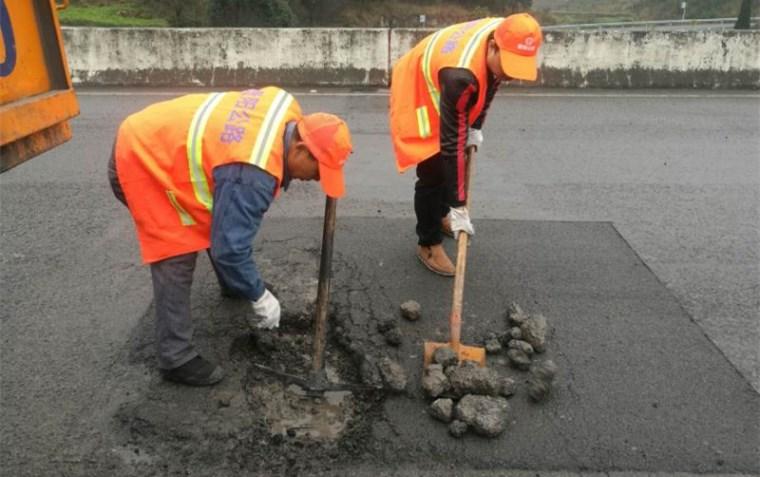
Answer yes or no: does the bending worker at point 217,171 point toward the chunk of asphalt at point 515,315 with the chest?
yes

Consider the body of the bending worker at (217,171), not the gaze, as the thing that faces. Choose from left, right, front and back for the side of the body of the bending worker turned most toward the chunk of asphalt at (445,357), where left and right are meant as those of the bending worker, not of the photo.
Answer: front

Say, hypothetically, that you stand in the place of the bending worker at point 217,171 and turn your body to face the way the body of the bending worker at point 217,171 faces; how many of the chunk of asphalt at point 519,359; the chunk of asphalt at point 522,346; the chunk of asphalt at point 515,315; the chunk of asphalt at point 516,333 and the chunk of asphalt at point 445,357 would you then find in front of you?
5

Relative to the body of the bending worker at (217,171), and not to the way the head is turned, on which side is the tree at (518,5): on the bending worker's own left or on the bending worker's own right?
on the bending worker's own left

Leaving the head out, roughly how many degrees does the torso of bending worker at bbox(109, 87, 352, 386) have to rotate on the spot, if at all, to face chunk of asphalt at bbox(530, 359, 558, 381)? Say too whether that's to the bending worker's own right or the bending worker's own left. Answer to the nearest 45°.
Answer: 0° — they already face it

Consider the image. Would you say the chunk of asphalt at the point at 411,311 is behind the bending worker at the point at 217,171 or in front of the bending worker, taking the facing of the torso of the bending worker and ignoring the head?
in front

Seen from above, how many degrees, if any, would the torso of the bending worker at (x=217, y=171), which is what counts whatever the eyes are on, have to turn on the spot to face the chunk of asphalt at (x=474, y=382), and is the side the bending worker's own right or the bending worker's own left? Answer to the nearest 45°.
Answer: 0° — they already face it

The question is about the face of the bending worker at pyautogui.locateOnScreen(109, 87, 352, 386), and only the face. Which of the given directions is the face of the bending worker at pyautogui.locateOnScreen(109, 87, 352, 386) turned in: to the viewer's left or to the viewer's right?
to the viewer's right

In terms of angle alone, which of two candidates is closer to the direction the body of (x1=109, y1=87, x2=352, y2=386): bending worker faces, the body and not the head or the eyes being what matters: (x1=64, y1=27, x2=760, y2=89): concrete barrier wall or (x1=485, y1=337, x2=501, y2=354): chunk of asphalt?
the chunk of asphalt

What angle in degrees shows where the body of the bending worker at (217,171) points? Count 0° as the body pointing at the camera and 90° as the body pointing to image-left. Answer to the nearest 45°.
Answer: approximately 270°

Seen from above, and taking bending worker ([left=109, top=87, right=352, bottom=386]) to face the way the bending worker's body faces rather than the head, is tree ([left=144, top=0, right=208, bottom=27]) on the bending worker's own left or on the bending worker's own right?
on the bending worker's own left

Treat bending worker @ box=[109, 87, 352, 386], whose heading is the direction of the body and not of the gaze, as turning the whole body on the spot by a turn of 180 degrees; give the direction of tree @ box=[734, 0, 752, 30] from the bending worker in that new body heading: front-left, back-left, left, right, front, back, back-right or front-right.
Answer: back-right
